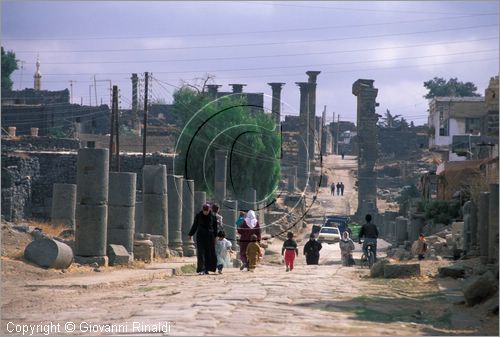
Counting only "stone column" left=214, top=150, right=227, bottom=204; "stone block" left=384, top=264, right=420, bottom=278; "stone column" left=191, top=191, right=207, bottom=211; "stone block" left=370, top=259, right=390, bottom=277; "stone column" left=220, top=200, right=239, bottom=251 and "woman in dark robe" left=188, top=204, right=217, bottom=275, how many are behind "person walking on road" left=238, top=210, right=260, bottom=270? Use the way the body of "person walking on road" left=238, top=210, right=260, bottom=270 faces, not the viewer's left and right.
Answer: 3

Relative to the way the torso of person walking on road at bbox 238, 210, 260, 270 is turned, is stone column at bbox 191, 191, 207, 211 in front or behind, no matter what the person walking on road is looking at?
behind

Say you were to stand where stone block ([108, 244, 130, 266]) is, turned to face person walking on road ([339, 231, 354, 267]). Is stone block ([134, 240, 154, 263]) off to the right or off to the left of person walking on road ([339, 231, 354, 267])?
left

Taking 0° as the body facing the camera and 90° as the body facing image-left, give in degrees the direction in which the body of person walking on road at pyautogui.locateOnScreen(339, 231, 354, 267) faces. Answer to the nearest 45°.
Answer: approximately 0°
